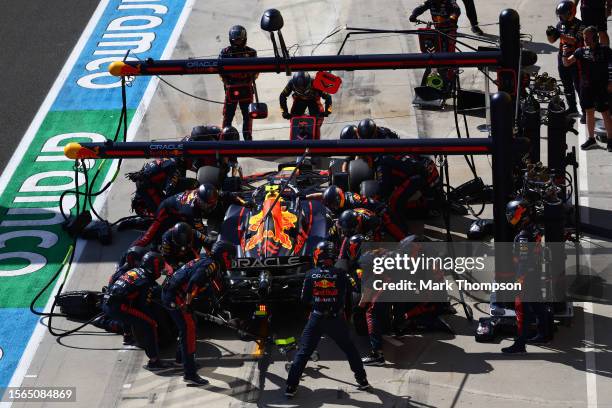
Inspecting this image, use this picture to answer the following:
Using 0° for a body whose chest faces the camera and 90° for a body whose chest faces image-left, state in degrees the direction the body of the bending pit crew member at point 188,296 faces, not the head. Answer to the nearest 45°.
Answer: approximately 270°

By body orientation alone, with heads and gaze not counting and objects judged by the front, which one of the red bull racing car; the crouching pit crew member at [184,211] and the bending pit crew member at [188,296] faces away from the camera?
the red bull racing car

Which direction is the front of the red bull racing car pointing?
away from the camera

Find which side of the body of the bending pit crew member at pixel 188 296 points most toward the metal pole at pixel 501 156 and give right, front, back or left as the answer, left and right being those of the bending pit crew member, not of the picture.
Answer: front

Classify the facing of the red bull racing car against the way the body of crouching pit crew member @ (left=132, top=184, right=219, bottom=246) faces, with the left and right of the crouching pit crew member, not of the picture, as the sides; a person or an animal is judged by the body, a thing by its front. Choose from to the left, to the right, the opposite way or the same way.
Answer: to the left

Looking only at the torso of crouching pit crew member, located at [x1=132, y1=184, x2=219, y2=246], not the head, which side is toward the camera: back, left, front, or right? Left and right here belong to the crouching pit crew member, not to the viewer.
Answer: right

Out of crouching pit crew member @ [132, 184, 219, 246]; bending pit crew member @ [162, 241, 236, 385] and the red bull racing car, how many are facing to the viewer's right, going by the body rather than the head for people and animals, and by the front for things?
2
